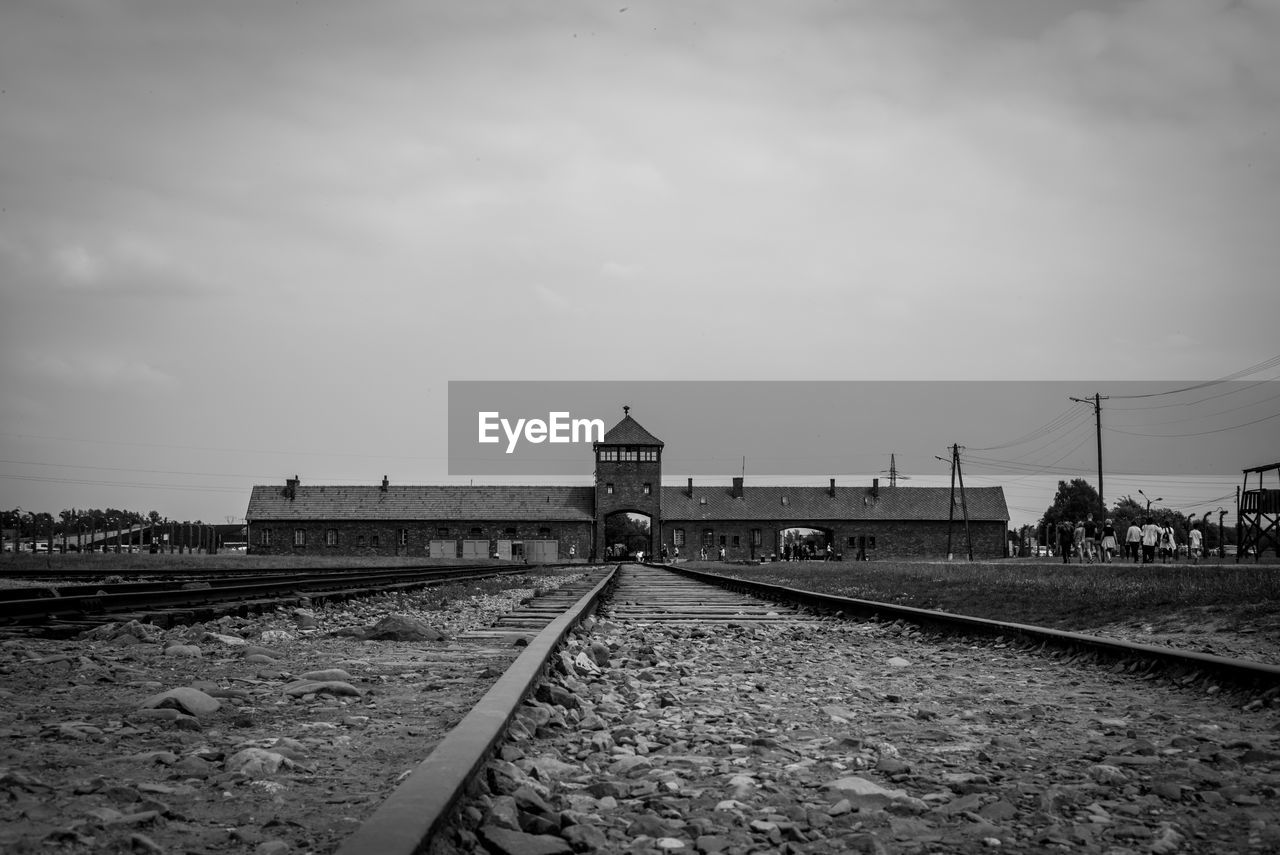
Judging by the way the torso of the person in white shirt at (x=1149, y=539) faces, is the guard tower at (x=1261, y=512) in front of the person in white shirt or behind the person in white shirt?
in front

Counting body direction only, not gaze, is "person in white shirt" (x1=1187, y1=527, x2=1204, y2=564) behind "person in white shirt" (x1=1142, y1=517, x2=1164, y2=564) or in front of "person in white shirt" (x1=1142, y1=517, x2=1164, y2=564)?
in front
